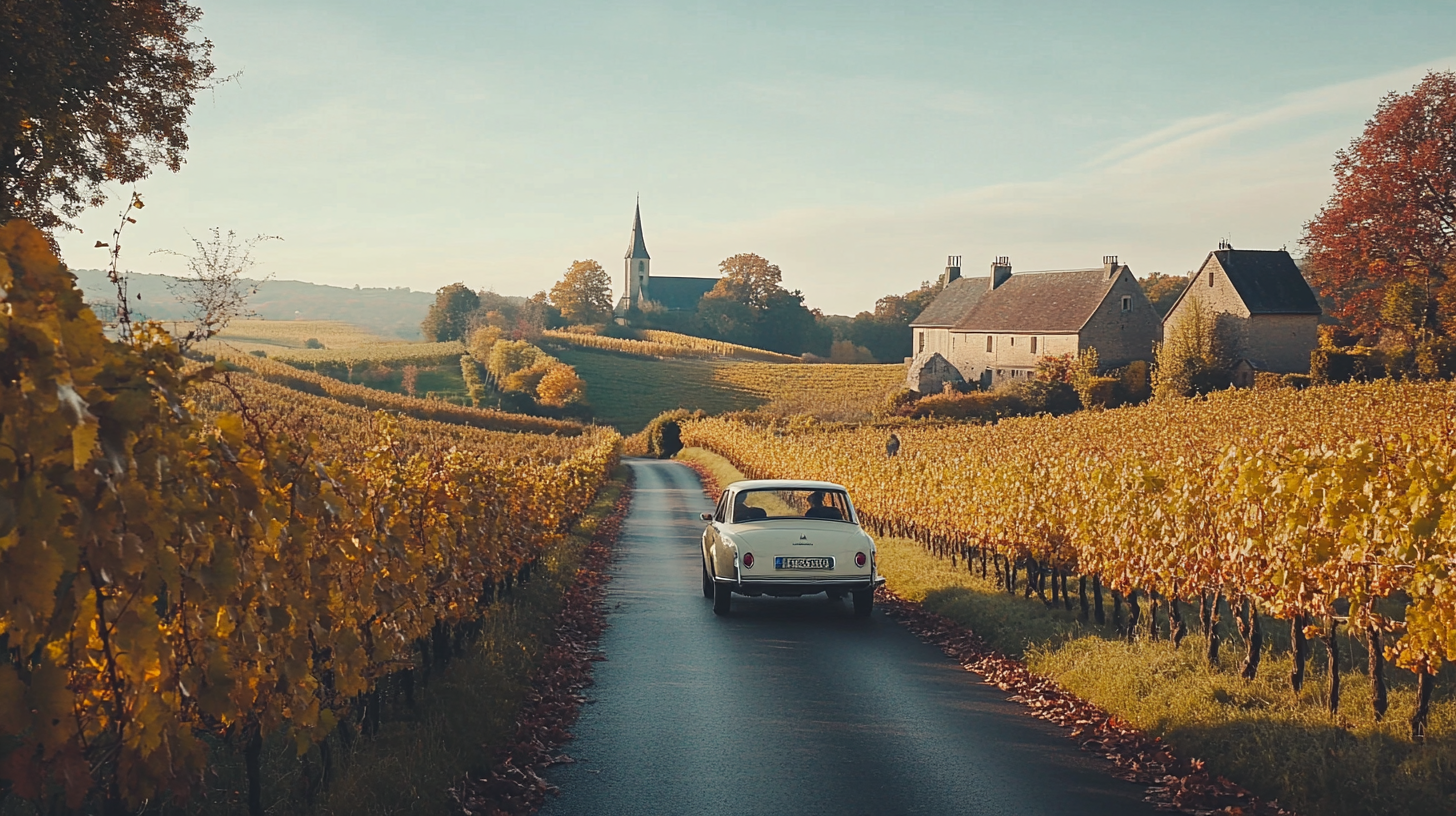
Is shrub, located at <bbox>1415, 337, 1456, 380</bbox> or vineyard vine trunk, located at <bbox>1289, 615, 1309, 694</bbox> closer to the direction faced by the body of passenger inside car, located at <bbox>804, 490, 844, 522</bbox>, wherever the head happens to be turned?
the shrub

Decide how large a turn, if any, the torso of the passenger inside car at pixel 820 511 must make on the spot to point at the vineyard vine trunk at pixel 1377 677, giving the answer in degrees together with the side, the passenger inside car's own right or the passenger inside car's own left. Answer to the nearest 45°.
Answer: approximately 135° to the passenger inside car's own right

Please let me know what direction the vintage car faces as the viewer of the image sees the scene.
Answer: facing away from the viewer

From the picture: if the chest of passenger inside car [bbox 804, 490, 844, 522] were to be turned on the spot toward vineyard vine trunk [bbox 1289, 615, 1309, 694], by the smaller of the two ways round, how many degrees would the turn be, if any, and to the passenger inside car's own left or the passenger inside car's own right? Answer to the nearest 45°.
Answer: approximately 135° to the passenger inside car's own right

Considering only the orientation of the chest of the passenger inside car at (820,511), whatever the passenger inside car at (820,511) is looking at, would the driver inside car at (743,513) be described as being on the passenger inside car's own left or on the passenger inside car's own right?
on the passenger inside car's own left

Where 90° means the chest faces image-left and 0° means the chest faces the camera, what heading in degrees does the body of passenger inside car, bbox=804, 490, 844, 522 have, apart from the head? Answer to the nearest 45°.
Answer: approximately 180°

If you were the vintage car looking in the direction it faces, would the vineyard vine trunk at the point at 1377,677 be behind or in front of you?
behind
